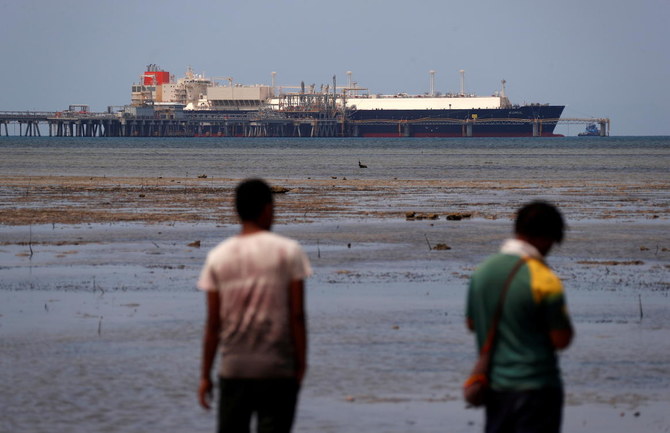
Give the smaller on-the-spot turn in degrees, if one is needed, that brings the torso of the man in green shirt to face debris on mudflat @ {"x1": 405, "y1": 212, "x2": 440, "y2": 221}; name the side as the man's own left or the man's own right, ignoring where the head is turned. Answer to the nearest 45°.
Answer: approximately 45° to the man's own left

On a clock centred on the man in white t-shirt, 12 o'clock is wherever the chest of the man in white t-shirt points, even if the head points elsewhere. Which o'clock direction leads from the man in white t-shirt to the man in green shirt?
The man in green shirt is roughly at 3 o'clock from the man in white t-shirt.

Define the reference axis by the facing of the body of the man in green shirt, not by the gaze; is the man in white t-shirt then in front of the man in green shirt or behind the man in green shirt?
behind

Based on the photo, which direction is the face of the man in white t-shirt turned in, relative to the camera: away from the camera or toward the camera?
away from the camera

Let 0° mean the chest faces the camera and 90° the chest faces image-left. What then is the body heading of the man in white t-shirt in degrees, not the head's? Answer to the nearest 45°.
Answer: approximately 180°

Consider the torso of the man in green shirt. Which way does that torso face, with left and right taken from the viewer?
facing away from the viewer and to the right of the viewer

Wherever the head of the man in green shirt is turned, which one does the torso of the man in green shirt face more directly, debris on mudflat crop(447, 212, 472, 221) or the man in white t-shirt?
the debris on mudflat

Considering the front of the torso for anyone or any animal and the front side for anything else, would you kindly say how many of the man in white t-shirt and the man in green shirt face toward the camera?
0

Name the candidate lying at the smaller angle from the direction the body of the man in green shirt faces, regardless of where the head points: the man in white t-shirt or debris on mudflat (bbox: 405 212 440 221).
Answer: the debris on mudflat
